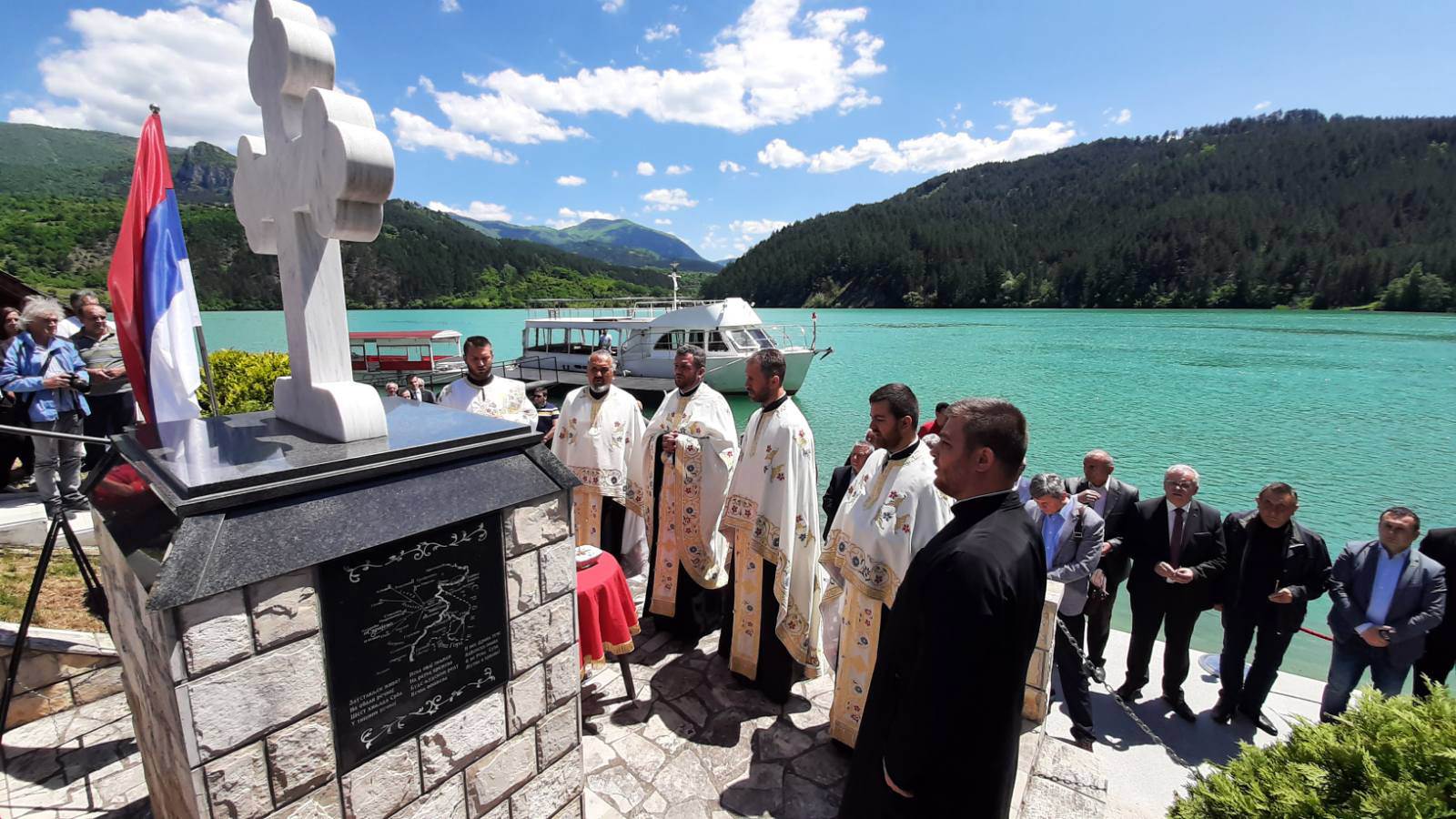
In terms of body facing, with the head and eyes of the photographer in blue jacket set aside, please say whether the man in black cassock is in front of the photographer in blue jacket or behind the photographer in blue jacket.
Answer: in front

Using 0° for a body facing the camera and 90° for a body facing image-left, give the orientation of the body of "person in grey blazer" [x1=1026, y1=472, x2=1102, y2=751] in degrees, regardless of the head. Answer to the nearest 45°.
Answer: approximately 45°

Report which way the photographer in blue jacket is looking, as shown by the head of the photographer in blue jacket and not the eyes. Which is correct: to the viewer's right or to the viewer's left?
to the viewer's right

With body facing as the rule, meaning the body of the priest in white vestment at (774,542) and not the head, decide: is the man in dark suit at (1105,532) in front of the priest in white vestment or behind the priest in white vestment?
behind

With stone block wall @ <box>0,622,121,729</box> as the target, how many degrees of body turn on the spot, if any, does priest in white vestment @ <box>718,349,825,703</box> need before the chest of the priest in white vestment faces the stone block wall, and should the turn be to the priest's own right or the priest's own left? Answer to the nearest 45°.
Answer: approximately 45° to the priest's own right

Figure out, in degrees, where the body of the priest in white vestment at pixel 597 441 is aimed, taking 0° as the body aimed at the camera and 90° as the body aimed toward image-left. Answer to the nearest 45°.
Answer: approximately 0°

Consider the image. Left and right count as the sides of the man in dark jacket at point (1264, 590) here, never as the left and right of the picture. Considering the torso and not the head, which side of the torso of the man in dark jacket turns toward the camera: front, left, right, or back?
front

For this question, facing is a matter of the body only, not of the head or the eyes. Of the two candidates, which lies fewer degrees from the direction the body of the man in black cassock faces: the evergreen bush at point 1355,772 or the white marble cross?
the white marble cross

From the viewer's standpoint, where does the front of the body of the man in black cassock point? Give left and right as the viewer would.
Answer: facing to the left of the viewer

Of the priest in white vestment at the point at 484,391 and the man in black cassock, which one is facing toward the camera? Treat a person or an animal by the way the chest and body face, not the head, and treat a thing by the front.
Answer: the priest in white vestment

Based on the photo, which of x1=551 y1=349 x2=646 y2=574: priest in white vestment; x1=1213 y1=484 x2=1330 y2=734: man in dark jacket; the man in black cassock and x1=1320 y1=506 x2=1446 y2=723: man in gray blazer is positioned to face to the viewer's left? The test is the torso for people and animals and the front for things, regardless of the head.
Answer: the man in black cassock

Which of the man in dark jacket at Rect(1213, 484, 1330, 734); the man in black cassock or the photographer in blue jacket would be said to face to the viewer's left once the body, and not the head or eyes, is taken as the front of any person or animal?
the man in black cassock

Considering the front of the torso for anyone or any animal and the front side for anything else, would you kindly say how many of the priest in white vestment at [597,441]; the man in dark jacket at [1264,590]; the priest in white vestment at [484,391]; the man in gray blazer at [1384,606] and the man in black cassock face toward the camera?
4

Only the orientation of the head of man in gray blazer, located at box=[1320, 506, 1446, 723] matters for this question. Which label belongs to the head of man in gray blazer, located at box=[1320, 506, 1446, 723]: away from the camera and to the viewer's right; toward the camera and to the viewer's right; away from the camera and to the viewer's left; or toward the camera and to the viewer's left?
toward the camera and to the viewer's left

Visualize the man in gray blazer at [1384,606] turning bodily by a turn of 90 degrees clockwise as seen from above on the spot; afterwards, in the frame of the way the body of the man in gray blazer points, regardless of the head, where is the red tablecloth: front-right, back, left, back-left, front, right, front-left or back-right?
front-left

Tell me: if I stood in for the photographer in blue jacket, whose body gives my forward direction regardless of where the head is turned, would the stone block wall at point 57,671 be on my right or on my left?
on my right

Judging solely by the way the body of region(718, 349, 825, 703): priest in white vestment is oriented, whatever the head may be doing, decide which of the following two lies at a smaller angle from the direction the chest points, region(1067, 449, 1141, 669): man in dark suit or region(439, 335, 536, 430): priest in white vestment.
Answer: the priest in white vestment

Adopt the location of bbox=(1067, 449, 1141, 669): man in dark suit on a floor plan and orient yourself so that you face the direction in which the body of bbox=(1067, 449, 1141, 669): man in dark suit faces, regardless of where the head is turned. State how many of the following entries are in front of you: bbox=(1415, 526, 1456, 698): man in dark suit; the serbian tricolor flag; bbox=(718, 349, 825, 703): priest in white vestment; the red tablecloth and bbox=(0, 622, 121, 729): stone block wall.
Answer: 4

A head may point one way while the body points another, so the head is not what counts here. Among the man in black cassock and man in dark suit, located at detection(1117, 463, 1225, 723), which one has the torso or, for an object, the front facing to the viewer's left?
the man in black cassock

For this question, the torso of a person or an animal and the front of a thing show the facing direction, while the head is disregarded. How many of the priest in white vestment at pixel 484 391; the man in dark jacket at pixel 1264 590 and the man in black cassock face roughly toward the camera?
2
